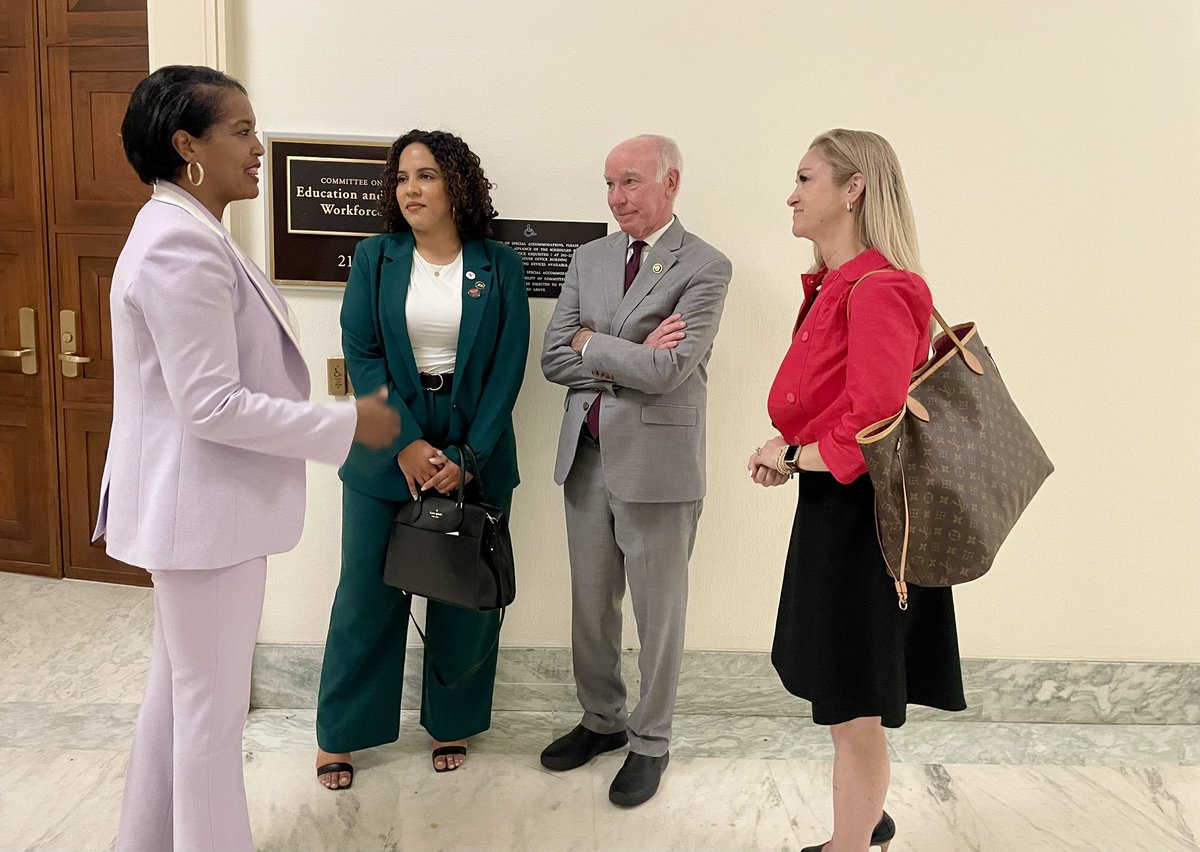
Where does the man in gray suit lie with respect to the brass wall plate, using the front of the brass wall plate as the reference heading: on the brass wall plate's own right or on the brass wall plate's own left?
on the brass wall plate's own left

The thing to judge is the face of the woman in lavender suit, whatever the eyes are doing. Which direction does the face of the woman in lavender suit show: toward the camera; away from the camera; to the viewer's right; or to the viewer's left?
to the viewer's right

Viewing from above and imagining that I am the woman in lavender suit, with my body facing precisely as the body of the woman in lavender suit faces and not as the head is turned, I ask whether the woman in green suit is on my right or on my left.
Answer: on my left

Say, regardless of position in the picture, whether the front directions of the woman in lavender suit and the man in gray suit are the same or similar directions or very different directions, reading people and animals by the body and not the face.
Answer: very different directions

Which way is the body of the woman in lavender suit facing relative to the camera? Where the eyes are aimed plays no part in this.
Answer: to the viewer's right

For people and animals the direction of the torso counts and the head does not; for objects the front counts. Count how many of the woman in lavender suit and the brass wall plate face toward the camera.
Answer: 1

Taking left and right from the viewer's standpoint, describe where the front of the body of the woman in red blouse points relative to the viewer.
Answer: facing to the left of the viewer

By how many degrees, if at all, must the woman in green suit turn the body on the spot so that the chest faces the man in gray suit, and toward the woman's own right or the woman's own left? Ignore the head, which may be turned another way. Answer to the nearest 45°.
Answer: approximately 90° to the woman's own left

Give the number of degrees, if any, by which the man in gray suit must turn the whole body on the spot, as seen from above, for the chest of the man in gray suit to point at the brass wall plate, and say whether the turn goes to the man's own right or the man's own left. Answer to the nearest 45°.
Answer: approximately 45° to the man's own right

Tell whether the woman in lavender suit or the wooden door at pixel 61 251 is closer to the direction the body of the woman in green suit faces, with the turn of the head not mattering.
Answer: the woman in lavender suit

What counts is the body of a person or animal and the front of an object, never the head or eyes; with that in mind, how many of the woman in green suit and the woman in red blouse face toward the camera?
1

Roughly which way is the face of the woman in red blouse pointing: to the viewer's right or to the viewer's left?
to the viewer's left

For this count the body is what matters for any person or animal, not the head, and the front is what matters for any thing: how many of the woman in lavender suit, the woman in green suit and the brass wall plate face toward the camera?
2
